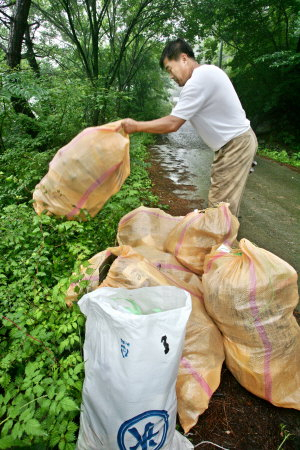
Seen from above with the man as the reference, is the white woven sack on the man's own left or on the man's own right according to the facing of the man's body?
on the man's own left

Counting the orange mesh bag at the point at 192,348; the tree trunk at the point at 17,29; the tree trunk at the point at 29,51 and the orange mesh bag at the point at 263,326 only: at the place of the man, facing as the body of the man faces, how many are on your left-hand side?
2

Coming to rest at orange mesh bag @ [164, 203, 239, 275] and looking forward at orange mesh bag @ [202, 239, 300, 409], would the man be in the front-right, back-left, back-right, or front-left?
back-left

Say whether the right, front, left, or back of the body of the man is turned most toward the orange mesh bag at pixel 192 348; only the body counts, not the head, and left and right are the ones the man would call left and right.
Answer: left

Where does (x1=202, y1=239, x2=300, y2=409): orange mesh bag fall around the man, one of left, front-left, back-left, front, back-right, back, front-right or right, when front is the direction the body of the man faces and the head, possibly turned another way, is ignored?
left

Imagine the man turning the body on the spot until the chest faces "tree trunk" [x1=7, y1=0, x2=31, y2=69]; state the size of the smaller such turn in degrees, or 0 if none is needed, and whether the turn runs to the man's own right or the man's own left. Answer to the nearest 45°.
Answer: approximately 45° to the man's own right

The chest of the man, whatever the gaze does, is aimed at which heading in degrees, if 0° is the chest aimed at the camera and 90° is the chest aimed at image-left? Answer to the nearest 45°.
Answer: approximately 90°

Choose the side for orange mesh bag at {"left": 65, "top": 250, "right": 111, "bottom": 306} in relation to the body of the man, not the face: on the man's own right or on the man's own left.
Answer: on the man's own left

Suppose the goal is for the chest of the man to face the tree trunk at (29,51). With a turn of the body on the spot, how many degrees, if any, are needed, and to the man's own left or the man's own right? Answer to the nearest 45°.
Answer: approximately 45° to the man's own right
